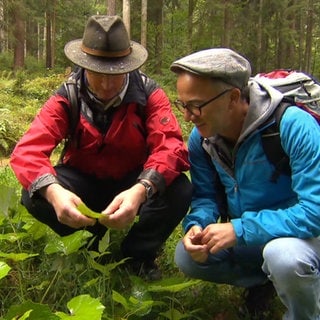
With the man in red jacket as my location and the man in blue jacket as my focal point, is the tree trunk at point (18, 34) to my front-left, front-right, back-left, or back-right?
back-left

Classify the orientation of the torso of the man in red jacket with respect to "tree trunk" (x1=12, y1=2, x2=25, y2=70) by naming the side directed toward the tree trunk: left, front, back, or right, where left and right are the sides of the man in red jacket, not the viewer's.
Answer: back

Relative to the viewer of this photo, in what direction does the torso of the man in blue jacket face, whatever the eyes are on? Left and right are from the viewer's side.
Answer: facing the viewer and to the left of the viewer

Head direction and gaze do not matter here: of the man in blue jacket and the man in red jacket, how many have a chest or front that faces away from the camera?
0

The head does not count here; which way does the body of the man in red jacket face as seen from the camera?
toward the camera

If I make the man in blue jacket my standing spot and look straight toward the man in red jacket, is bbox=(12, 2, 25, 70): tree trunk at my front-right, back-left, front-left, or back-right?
front-right

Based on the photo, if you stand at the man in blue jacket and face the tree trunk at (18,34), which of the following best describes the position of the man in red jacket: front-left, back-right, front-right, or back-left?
front-left

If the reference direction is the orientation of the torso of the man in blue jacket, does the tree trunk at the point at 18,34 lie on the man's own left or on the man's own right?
on the man's own right
